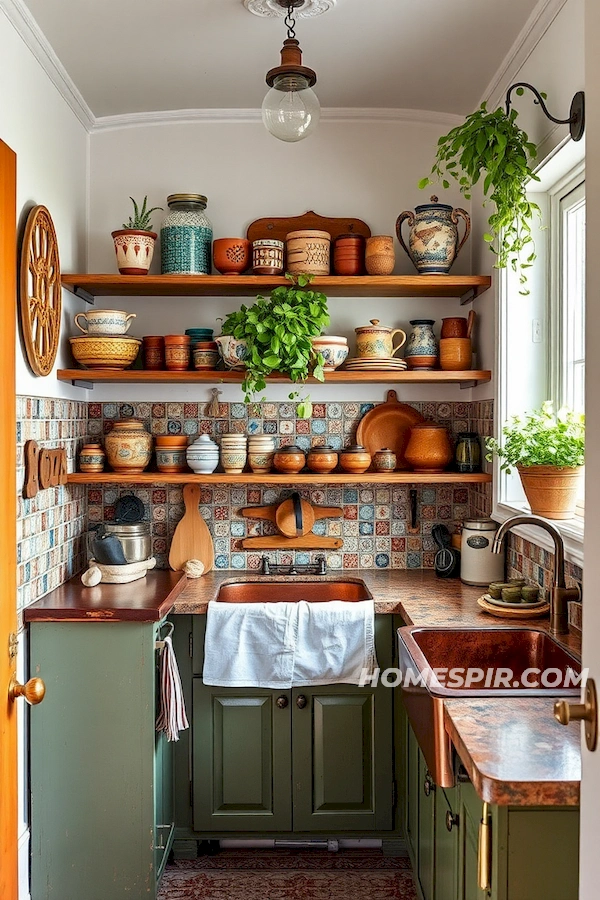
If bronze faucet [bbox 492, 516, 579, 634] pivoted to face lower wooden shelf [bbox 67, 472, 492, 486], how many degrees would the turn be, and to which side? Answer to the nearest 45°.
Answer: approximately 45° to its right

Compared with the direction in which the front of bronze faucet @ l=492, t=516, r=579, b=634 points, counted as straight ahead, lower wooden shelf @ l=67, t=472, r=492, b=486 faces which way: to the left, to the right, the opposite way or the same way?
to the left

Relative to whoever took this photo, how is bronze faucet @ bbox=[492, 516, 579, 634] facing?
facing to the left of the viewer
